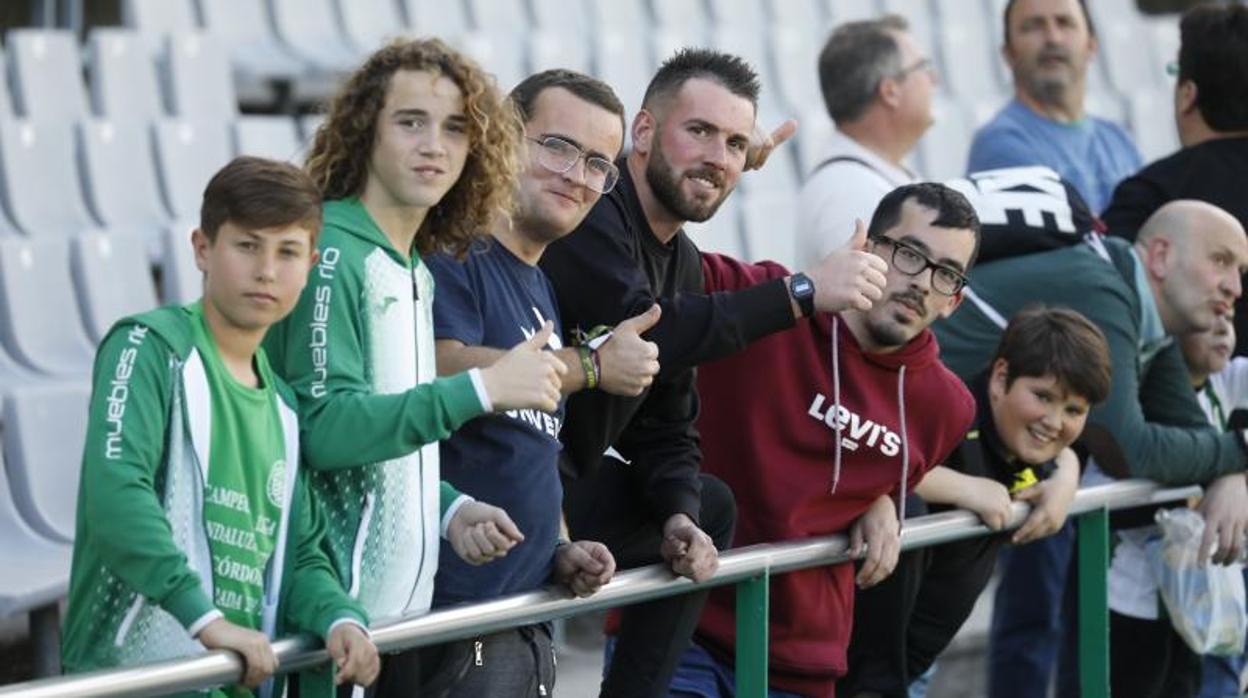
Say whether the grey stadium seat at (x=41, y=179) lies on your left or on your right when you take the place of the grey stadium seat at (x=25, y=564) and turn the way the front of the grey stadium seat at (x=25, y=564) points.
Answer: on your left

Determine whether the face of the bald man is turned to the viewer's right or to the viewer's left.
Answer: to the viewer's right

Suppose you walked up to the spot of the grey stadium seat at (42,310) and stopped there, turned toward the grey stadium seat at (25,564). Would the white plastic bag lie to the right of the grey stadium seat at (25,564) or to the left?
left

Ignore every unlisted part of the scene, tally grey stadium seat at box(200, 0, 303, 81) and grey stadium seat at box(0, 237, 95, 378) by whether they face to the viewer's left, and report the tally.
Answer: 0

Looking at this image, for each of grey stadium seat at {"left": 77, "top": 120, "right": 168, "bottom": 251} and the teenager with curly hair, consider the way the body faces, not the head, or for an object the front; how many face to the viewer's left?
0

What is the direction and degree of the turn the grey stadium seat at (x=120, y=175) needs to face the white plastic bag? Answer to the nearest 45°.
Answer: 0° — it already faces it

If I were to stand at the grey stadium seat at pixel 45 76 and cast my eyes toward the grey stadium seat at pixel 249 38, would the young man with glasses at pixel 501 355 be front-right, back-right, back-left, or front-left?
back-right

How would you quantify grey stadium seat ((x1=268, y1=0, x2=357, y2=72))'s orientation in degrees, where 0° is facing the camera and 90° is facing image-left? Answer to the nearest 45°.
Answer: approximately 315°
